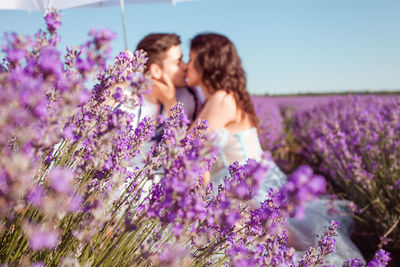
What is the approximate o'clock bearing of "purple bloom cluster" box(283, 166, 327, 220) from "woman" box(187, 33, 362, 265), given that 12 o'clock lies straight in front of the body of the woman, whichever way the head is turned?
The purple bloom cluster is roughly at 7 o'clock from the woman.

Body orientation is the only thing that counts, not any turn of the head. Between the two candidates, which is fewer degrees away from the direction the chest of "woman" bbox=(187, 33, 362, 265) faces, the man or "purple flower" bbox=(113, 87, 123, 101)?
the man

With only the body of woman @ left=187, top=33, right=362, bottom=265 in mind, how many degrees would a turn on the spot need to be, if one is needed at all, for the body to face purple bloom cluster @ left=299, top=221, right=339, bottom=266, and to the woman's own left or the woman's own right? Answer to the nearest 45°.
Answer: approximately 135° to the woman's own left

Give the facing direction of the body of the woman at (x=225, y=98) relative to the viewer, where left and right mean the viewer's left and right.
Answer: facing away from the viewer and to the left of the viewer

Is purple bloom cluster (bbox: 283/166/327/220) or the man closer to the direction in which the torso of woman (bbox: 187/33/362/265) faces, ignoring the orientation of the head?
the man

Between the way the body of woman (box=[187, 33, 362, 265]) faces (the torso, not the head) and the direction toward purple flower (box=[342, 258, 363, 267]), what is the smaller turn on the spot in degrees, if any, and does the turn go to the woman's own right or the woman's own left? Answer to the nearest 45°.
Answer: approximately 135° to the woman's own left

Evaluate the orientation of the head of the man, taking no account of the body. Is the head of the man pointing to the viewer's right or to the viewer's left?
to the viewer's right

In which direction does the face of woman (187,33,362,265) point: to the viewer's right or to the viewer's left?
to the viewer's left
